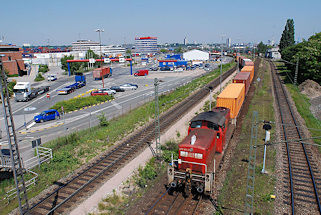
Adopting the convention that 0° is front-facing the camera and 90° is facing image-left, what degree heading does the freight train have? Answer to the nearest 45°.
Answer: approximately 0°

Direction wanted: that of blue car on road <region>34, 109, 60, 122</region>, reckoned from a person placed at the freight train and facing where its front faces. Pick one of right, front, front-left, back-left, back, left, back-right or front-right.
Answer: back-right

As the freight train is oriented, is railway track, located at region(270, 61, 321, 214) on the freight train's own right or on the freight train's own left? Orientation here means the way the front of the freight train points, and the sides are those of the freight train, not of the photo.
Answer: on the freight train's own left
